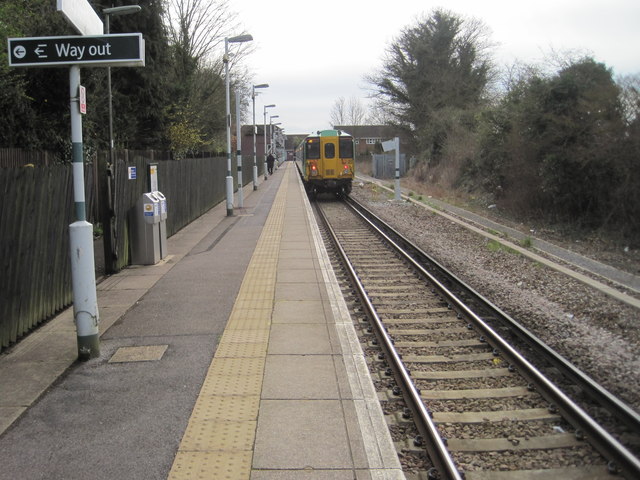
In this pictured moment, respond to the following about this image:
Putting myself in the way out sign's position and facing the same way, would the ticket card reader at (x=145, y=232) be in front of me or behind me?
behind

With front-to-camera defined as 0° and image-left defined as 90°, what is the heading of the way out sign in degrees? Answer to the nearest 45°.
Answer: approximately 0°

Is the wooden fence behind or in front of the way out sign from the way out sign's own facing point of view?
behind

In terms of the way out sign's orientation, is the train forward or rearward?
rearward

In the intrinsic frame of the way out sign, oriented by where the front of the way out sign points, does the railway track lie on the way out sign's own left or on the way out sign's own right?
on the way out sign's own left
